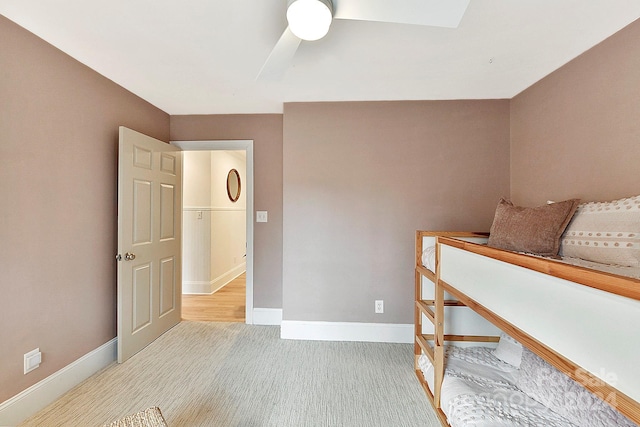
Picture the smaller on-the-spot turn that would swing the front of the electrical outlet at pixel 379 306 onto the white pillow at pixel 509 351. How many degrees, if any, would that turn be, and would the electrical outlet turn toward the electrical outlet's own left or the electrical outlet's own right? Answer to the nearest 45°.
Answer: approximately 45° to the electrical outlet's own left

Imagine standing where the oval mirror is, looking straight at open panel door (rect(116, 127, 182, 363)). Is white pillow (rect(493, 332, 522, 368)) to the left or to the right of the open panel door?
left

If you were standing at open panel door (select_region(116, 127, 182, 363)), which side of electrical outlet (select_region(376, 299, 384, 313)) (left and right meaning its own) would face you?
right

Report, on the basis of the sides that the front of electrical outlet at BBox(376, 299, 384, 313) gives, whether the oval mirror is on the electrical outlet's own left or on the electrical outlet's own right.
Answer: on the electrical outlet's own right

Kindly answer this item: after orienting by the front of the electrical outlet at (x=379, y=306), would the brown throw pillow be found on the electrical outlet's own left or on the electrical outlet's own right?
on the electrical outlet's own left

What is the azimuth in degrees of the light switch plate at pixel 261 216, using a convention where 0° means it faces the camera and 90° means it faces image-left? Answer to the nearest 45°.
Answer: approximately 0°
